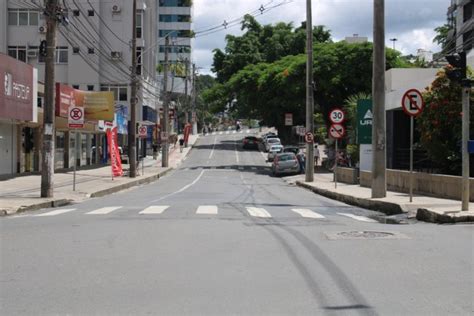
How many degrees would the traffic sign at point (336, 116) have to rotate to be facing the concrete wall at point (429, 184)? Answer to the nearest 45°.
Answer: approximately 45° to its left

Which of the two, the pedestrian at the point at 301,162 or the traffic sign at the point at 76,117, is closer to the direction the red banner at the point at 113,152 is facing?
the traffic sign

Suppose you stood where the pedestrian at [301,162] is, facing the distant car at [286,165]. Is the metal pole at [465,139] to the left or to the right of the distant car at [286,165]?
left

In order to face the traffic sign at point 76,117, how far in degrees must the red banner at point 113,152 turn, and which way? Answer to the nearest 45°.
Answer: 0° — it already faces it

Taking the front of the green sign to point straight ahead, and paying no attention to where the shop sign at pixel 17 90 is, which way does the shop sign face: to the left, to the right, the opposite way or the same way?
to the left

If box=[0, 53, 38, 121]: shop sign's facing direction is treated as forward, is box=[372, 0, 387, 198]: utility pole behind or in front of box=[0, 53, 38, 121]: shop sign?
in front

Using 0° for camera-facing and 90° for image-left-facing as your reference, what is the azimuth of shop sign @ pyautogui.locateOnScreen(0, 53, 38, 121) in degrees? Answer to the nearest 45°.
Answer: approximately 315°

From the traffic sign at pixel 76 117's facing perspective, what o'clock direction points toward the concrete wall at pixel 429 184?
The concrete wall is roughly at 10 o'clock from the traffic sign.
